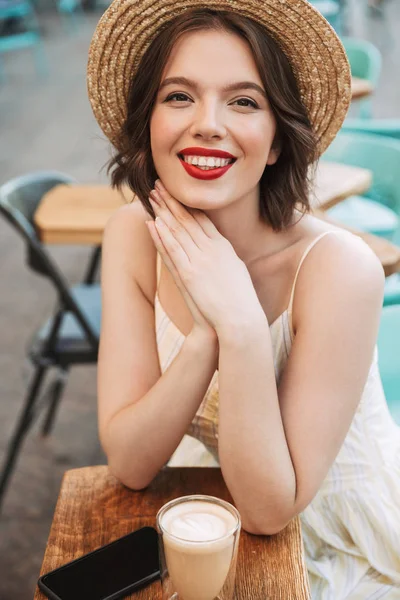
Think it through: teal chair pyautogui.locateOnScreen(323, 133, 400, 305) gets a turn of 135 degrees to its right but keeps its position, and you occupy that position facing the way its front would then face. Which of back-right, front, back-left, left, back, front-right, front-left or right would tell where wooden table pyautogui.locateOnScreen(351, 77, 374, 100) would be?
front

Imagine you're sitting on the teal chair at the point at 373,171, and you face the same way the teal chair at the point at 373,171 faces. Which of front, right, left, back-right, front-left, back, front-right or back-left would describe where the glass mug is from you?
front-left

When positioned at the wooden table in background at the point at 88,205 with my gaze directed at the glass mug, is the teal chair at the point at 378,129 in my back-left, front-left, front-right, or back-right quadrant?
back-left

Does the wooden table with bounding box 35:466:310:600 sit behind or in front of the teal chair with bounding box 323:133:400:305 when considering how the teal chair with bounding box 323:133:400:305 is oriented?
in front

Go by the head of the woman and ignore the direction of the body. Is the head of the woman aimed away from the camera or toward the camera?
toward the camera

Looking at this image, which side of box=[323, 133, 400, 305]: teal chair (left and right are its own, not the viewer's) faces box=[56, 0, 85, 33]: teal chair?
right

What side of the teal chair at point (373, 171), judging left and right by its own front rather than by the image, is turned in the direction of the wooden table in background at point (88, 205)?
front

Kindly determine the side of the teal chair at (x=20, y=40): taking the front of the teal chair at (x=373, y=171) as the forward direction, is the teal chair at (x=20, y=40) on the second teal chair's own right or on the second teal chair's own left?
on the second teal chair's own right

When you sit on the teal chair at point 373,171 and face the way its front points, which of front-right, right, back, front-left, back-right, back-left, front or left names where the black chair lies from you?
front

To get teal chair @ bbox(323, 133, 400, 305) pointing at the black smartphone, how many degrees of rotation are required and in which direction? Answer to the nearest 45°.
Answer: approximately 45° to its left

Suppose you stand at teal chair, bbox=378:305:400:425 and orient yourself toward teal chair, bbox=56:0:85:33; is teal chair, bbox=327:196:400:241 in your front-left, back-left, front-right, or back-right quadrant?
front-right

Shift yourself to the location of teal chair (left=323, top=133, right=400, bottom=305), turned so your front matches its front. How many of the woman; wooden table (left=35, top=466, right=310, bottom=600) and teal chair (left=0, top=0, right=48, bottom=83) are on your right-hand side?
1

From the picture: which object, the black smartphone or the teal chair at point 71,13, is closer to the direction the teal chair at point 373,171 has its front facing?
the black smartphone

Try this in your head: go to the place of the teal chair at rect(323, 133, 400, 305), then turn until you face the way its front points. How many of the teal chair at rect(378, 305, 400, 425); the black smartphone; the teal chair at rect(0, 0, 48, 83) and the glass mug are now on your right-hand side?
1

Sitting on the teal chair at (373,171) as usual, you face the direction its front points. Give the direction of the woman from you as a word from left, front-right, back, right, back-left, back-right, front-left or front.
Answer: front-left

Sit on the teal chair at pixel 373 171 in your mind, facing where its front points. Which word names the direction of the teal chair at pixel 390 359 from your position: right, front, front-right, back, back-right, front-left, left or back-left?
front-left
